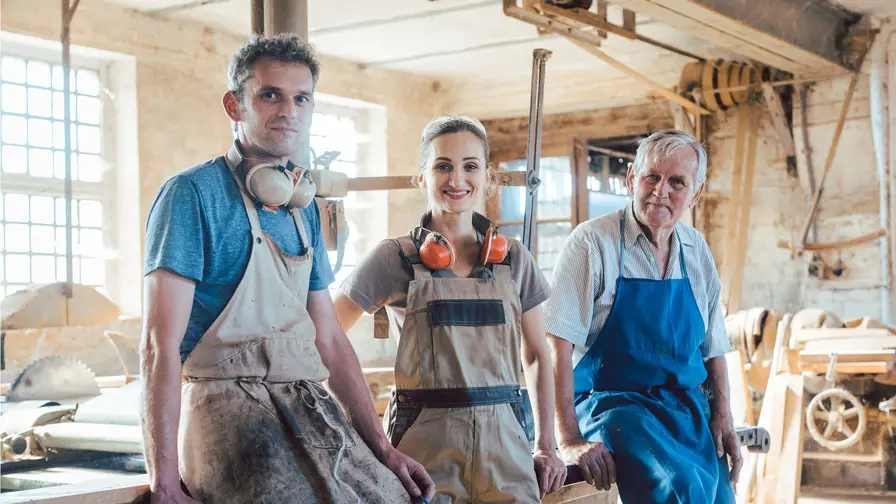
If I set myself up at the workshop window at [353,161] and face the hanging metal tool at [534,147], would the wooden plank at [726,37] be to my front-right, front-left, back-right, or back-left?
front-left

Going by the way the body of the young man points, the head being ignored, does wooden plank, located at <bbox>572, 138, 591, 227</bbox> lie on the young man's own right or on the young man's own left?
on the young man's own left

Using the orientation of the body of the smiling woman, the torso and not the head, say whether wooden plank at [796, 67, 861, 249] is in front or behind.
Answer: behind

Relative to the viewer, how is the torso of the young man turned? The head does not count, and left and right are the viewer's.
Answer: facing the viewer and to the right of the viewer

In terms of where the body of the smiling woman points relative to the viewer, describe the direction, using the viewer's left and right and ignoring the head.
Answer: facing the viewer

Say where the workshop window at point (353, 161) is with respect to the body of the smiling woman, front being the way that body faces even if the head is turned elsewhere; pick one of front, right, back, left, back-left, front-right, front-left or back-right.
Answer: back

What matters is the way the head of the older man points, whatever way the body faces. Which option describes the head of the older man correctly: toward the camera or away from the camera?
toward the camera

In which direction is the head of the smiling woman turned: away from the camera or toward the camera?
toward the camera

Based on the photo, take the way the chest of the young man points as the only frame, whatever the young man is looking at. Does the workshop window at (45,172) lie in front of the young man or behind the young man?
behind

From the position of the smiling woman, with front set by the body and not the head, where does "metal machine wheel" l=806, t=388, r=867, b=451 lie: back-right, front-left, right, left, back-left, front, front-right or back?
back-left

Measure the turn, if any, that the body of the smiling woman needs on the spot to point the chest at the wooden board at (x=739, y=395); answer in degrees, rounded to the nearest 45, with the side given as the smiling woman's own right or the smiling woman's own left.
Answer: approximately 135° to the smiling woman's own left

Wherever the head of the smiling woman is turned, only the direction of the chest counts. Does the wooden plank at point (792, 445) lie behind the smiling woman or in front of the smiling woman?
behind

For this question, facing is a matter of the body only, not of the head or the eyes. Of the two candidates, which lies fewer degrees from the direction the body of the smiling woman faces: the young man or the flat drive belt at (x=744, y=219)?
the young man

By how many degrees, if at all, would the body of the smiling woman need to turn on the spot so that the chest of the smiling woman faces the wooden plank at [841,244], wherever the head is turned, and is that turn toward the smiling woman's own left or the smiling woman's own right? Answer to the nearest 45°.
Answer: approximately 135° to the smiling woman's own left

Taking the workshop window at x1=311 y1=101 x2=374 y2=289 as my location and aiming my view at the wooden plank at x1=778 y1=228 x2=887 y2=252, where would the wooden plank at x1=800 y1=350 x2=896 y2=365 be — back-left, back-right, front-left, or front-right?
front-right

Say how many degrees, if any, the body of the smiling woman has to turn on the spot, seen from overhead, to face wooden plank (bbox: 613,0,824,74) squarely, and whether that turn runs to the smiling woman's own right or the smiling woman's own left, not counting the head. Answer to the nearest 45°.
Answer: approximately 135° to the smiling woman's own left

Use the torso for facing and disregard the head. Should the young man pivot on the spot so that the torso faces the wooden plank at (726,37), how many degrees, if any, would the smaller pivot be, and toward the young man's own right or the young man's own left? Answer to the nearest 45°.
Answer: approximately 90° to the young man's own left
